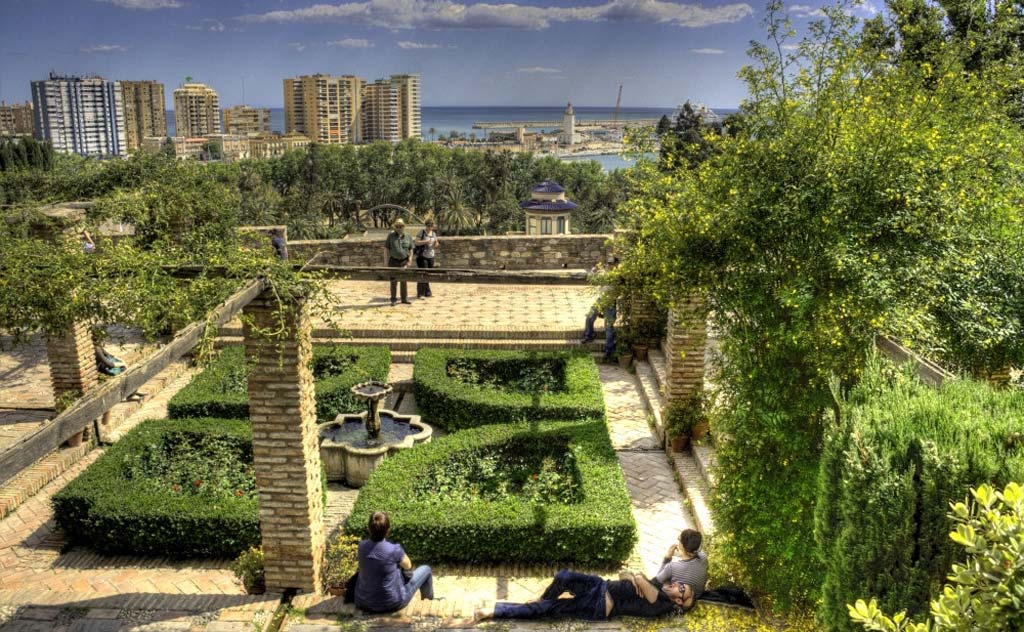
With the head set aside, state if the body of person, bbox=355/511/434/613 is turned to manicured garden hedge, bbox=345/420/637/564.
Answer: yes

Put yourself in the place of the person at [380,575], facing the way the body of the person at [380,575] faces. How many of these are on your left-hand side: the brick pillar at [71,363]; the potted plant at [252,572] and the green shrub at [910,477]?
2

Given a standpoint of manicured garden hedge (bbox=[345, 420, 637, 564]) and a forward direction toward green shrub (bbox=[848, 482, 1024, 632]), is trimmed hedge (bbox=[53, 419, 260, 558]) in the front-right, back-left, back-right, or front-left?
back-right

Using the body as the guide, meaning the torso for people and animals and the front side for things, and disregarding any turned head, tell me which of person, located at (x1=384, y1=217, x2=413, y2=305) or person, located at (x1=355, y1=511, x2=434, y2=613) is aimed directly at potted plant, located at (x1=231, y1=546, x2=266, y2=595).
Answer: person, located at (x1=384, y1=217, x2=413, y2=305)

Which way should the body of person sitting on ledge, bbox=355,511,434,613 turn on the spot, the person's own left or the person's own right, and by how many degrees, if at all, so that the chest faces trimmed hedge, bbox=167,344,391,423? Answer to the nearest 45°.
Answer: approximately 45° to the person's own left

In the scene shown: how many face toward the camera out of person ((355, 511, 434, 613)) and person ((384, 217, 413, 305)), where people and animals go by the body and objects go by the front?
1

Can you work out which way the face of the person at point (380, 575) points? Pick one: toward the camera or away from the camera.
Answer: away from the camera

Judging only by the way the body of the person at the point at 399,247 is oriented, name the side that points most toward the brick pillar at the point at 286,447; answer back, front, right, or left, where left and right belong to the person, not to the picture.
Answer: front

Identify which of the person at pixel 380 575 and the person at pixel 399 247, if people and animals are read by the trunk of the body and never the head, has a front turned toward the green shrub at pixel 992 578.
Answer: the person at pixel 399 247

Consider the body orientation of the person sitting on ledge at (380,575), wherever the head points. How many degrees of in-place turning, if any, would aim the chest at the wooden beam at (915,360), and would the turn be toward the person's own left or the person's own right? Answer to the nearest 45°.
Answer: approximately 45° to the person's own right

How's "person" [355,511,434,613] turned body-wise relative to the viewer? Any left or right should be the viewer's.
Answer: facing away from the viewer and to the right of the viewer

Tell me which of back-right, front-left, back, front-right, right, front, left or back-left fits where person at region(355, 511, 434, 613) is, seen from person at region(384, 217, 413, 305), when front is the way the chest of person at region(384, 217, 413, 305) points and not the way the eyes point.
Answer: front

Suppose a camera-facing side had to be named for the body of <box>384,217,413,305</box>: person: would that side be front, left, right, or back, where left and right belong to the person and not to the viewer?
front
